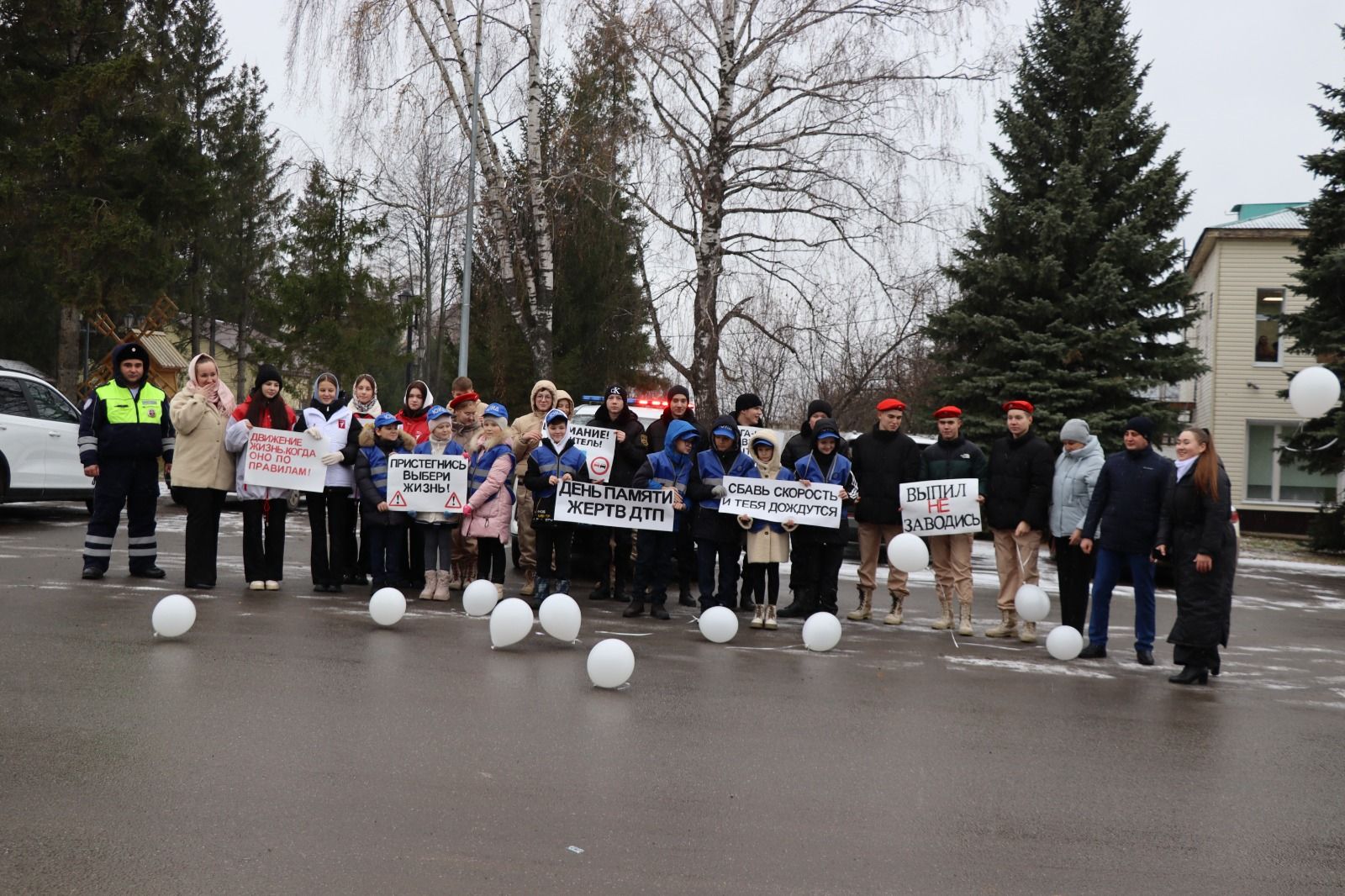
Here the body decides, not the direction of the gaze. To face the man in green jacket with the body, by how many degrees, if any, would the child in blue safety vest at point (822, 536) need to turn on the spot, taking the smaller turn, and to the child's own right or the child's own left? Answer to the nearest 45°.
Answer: approximately 90° to the child's own left

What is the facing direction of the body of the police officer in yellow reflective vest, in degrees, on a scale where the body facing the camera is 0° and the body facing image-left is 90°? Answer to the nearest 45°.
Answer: approximately 0°

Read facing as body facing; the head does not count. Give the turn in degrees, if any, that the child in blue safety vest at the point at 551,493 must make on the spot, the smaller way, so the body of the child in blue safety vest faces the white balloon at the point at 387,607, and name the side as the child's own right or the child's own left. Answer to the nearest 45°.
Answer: approximately 45° to the child's own right

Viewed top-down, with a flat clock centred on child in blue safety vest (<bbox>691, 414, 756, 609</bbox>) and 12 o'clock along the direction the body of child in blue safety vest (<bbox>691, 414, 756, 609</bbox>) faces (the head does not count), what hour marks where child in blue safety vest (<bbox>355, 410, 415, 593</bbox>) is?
child in blue safety vest (<bbox>355, 410, 415, 593</bbox>) is roughly at 3 o'clock from child in blue safety vest (<bbox>691, 414, 756, 609</bbox>).

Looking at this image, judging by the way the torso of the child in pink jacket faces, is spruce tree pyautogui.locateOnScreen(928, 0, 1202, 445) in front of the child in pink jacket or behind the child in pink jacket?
behind

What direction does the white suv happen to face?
to the viewer's right

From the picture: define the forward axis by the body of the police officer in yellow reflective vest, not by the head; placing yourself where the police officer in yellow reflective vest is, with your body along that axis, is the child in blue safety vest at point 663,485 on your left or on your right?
on your left
